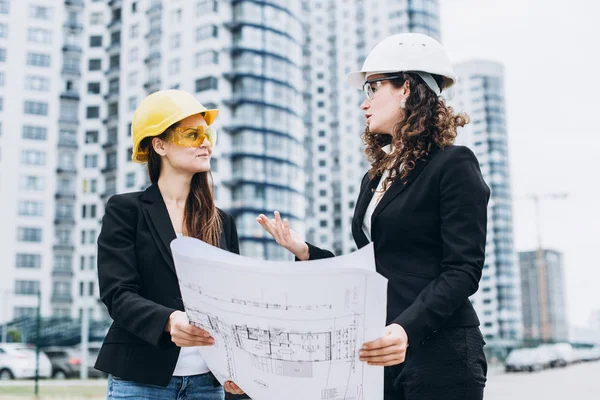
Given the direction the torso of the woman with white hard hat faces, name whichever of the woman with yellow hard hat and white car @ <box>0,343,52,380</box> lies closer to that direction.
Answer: the woman with yellow hard hat

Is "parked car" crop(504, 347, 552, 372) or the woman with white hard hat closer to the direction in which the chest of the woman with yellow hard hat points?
the woman with white hard hat

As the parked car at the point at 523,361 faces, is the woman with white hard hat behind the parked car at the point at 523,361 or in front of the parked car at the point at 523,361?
in front

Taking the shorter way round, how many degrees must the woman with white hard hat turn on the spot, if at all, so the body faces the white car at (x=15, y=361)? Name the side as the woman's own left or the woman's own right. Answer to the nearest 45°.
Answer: approximately 45° to the woman's own right

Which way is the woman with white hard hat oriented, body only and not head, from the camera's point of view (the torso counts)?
to the viewer's left

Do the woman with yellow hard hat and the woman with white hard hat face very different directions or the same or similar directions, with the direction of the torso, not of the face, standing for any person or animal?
very different directions

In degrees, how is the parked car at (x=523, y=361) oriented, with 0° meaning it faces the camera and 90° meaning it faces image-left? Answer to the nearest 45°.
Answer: approximately 45°

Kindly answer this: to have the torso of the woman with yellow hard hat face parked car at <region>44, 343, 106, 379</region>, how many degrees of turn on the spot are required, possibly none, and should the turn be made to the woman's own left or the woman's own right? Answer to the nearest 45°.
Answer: approximately 135° to the woman's own left

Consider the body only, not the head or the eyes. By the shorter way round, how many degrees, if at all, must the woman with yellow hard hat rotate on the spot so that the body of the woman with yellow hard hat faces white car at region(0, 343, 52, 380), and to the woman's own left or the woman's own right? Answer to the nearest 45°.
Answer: approximately 135° to the woman's own left

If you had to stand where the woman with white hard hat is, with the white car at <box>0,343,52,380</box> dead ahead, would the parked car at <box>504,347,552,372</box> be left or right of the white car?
right

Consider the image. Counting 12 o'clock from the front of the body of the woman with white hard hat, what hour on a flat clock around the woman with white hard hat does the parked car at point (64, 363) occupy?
The parked car is roughly at 2 o'clock from the woman with white hard hat.

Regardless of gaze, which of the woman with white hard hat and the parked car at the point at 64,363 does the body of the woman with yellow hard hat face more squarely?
the woman with white hard hat

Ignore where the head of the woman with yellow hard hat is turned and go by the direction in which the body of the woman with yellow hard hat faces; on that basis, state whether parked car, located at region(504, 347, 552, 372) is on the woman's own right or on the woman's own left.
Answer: on the woman's own left

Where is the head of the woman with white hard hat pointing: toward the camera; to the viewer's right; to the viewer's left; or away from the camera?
to the viewer's left

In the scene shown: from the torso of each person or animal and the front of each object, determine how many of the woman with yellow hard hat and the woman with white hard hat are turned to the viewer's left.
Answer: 1
